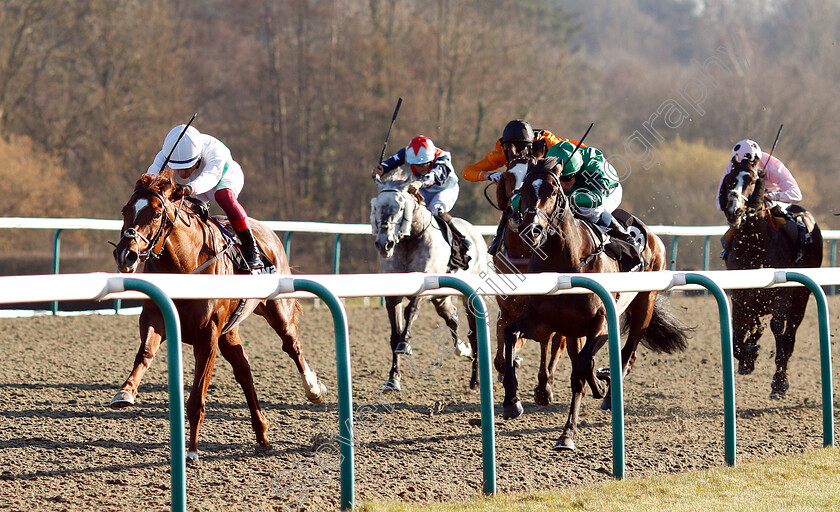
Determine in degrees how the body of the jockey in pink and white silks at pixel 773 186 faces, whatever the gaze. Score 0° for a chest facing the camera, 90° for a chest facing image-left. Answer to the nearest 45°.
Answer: approximately 45°

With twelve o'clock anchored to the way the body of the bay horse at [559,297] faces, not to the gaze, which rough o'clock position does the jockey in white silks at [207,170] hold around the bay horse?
The jockey in white silks is roughly at 1 o'clock from the bay horse.

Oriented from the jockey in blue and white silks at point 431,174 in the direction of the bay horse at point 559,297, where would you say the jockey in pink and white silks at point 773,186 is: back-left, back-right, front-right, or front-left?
front-left

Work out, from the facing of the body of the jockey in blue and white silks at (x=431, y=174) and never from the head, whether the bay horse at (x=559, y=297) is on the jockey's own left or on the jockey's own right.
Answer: on the jockey's own left

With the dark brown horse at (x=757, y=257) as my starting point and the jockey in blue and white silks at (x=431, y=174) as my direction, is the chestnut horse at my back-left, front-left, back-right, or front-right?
front-left

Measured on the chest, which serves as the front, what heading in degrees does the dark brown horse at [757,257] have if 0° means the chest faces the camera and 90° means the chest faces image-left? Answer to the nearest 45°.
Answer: approximately 45°

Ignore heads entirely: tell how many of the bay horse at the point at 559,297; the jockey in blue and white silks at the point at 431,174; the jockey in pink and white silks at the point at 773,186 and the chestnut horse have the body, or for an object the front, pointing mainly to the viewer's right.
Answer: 0

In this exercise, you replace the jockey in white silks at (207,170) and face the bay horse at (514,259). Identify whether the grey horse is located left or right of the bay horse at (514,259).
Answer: left

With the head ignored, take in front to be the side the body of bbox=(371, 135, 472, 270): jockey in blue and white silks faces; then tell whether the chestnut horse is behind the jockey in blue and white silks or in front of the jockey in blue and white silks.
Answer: in front

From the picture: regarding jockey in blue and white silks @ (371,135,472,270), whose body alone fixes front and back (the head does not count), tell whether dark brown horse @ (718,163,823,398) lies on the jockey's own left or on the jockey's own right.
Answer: on the jockey's own left

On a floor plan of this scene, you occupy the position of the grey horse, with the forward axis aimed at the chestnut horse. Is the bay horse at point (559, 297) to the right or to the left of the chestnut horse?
left

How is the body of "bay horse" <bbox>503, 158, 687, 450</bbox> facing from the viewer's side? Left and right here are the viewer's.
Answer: facing the viewer and to the left of the viewer

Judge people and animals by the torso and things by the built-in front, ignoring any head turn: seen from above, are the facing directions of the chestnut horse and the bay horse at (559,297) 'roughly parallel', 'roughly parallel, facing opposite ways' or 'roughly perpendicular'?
roughly parallel
